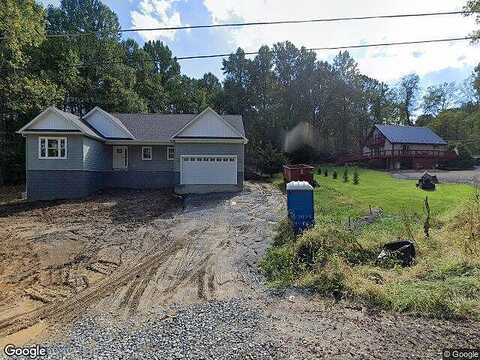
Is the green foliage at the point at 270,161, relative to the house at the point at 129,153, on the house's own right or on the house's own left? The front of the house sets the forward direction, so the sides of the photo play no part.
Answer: on the house's own left

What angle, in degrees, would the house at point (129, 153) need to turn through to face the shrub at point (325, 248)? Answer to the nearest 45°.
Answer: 0° — it already faces it

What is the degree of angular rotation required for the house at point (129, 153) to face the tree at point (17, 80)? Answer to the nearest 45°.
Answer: approximately 135° to its right

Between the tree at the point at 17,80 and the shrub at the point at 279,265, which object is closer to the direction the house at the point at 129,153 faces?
the shrub

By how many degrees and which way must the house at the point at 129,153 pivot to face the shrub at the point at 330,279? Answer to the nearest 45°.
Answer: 0° — it already faces it

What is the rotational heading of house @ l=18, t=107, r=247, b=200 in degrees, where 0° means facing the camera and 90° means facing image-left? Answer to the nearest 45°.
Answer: approximately 0°

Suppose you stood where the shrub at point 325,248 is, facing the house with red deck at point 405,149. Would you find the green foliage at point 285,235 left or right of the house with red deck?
left

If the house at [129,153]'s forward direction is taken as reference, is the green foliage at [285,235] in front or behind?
in front

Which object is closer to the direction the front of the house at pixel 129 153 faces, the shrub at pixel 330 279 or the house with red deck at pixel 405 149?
the shrub
